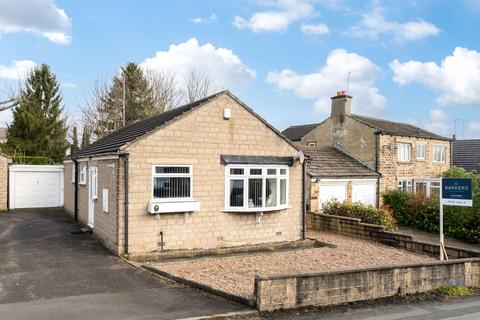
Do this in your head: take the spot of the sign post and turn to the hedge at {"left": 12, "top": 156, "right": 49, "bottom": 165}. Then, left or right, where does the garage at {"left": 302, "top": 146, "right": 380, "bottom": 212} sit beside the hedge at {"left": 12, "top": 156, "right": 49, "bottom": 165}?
right

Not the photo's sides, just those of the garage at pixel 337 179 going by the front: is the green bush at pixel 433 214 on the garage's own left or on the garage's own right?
on the garage's own left

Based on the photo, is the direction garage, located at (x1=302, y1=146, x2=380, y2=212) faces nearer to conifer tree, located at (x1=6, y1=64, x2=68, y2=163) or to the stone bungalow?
the stone bungalow

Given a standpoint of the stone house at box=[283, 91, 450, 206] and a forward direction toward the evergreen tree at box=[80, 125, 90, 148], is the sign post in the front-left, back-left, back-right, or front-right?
back-left

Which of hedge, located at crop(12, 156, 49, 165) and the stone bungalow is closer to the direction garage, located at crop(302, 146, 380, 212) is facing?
the stone bungalow

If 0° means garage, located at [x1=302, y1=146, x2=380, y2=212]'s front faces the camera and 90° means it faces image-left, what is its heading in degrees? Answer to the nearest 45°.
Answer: approximately 0°
